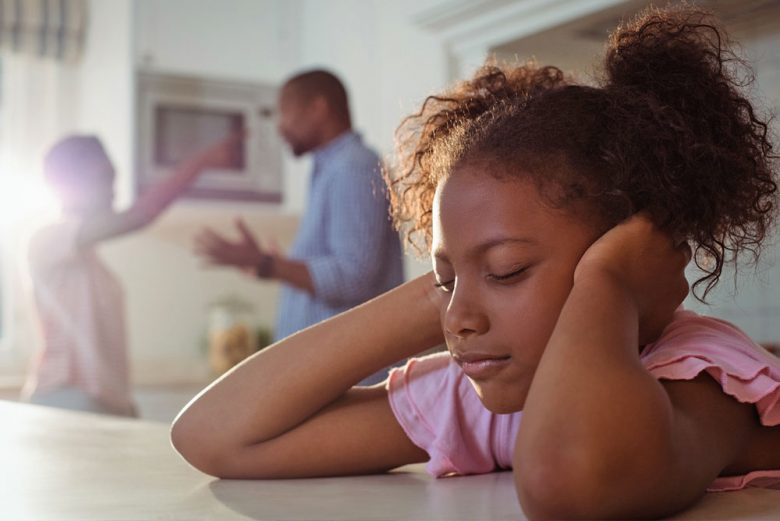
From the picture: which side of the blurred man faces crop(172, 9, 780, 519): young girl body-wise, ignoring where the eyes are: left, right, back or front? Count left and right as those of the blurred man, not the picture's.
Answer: left

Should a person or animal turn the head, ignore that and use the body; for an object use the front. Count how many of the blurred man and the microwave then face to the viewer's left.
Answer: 1

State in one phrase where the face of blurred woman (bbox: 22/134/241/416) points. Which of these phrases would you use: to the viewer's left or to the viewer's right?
to the viewer's right

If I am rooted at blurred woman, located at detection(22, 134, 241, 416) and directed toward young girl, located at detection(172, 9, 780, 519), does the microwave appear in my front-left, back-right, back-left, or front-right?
back-left

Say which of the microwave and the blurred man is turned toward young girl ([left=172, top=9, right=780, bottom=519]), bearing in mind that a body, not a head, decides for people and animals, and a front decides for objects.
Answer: the microwave

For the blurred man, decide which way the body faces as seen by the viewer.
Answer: to the viewer's left

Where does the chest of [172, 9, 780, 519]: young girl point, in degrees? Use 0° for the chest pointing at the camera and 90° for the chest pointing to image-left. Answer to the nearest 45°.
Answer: approximately 45°

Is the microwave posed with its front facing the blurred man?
yes

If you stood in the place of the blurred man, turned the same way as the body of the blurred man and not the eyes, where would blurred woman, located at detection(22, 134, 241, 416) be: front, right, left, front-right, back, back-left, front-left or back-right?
front-right

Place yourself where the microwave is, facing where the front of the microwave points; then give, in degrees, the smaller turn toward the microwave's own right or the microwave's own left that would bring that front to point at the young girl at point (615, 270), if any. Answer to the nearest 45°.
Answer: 0° — it already faces them

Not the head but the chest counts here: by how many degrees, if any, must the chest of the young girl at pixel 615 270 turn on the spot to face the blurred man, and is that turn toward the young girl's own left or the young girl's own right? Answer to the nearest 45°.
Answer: approximately 135° to the young girl's own right

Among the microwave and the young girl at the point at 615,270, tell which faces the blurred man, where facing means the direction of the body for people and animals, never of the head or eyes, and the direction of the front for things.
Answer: the microwave

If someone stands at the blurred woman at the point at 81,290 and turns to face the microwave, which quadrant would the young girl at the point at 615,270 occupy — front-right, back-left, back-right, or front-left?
back-right
